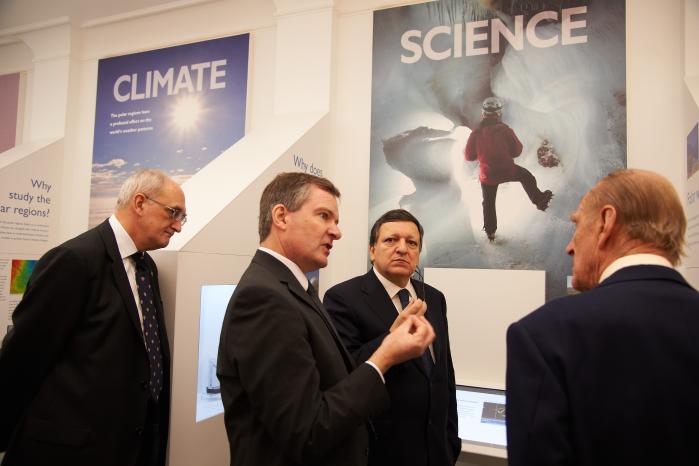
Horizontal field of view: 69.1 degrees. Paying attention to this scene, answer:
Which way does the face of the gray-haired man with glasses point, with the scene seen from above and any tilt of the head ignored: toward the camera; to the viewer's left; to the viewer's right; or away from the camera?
to the viewer's right

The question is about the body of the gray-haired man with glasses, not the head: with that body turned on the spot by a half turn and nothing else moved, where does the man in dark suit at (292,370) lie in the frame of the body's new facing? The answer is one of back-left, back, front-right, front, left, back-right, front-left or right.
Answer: back

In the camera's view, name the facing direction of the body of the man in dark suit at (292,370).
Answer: to the viewer's right

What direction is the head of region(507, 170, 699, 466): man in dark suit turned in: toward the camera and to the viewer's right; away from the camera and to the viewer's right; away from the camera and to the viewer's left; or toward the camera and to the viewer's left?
away from the camera and to the viewer's left

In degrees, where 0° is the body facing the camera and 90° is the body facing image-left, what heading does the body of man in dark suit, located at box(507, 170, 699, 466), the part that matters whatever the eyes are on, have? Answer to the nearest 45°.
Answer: approximately 135°

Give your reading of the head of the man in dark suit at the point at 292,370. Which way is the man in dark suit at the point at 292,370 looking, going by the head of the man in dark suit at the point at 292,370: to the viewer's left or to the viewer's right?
to the viewer's right

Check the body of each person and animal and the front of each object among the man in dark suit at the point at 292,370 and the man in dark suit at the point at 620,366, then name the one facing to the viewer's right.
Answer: the man in dark suit at the point at 292,370

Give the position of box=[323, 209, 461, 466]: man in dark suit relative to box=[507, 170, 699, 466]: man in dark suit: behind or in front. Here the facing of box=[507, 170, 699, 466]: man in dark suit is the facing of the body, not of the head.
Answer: in front

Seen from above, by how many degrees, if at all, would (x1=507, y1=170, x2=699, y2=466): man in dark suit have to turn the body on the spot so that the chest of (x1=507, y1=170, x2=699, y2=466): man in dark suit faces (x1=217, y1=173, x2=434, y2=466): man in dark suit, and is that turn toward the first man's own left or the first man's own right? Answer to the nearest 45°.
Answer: approximately 45° to the first man's own left

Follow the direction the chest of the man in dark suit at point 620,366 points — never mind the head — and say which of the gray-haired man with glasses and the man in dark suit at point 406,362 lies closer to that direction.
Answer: the man in dark suit

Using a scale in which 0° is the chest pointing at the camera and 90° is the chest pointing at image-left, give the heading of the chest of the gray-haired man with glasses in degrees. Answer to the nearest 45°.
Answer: approximately 315°

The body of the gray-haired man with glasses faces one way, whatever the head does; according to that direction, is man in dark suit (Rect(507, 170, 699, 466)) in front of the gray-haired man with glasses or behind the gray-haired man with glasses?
in front

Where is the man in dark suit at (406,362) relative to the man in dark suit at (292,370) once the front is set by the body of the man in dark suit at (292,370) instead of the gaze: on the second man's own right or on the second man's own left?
on the second man's own left

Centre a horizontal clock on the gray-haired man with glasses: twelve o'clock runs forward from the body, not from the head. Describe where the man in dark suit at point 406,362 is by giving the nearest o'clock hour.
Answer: The man in dark suit is roughly at 11 o'clock from the gray-haired man with glasses.

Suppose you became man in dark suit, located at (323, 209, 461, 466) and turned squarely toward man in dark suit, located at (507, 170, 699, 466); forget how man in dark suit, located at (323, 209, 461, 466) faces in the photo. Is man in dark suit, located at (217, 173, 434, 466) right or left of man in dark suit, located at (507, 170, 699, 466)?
right
